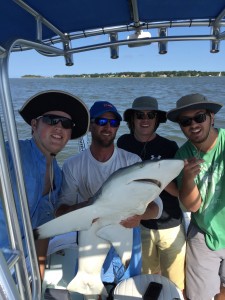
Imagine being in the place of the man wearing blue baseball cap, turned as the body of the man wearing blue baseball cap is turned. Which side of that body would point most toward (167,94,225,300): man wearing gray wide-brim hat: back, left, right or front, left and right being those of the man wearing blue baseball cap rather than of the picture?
left

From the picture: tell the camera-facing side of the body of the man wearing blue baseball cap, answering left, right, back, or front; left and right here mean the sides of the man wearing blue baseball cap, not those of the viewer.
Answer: front
